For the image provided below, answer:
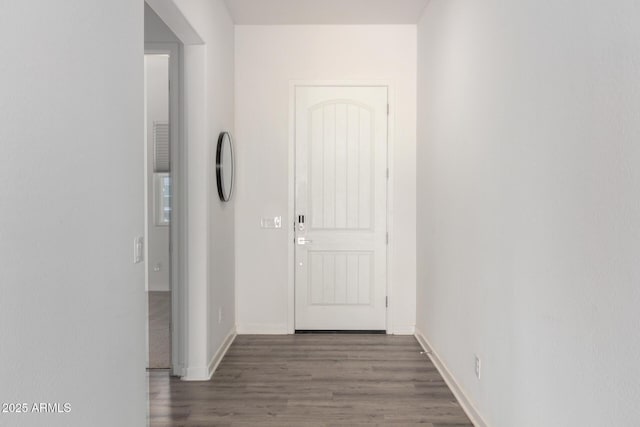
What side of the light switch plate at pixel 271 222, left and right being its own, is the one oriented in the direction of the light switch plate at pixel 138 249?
front

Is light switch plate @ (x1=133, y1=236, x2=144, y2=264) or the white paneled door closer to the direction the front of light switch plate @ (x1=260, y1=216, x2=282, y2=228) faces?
the light switch plate

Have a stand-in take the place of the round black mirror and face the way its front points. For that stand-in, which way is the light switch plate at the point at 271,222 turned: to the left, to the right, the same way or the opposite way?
to the right

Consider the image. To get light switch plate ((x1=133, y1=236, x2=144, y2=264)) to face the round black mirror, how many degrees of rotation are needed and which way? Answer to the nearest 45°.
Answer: approximately 135° to its left

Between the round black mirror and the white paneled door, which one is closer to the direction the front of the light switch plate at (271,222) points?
the round black mirror

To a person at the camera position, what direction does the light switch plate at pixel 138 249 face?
facing the viewer and to the right of the viewer

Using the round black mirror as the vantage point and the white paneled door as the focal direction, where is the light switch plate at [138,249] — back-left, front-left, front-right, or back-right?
back-right

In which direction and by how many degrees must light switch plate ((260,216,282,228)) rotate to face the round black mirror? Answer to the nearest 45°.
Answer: approximately 45° to its right

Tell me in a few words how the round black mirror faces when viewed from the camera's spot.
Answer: facing to the right of the viewer

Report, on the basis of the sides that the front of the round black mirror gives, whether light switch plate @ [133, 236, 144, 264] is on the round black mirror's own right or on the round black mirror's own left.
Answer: on the round black mirror's own right

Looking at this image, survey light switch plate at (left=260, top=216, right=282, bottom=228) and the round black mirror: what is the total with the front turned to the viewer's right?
1

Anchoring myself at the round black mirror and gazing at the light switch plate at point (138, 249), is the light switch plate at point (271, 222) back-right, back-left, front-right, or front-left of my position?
back-left

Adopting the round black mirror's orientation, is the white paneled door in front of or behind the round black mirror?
in front
